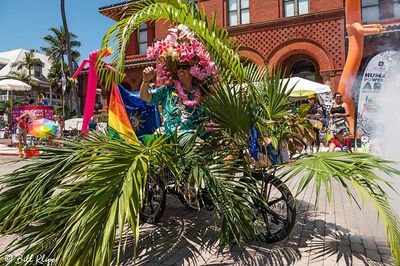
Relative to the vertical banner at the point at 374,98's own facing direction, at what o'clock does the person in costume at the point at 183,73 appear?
The person in costume is roughly at 1 o'clock from the vertical banner.

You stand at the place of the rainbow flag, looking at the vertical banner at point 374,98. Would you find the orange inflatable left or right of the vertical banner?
left

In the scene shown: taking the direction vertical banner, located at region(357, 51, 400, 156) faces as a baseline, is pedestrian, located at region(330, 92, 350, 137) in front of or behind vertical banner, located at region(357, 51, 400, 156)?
behind

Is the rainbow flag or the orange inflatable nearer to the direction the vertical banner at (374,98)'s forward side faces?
the rainbow flag

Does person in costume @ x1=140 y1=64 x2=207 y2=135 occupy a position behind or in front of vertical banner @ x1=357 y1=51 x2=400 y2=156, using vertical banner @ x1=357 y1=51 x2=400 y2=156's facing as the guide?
in front

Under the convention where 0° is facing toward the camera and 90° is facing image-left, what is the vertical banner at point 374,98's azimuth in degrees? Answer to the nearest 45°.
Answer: approximately 0°

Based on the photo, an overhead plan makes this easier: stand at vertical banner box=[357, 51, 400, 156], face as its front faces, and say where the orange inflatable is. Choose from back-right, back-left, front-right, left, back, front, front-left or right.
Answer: back

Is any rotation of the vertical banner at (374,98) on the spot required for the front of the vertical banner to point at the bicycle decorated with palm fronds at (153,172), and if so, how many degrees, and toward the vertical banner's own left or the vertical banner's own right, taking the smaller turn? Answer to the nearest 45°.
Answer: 0° — it already faces it

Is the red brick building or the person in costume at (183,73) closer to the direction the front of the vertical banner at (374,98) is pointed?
the person in costume
